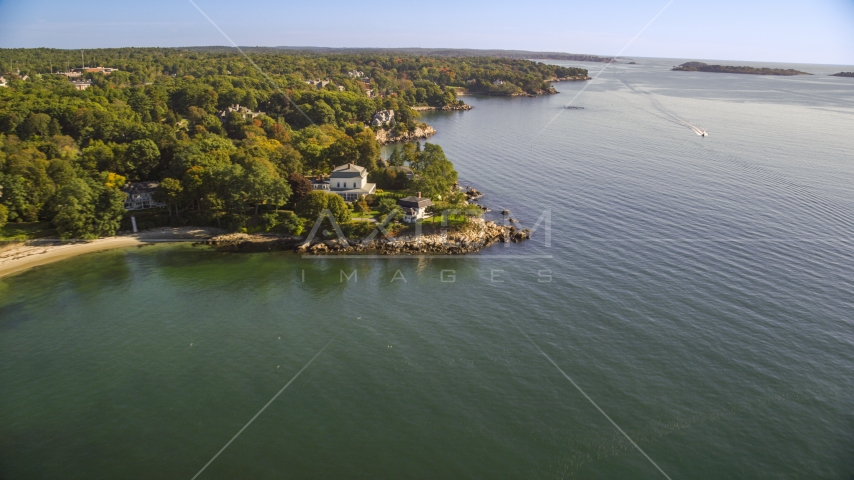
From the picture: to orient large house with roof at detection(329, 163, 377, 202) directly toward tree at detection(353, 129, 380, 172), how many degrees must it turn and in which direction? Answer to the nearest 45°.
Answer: approximately 180°

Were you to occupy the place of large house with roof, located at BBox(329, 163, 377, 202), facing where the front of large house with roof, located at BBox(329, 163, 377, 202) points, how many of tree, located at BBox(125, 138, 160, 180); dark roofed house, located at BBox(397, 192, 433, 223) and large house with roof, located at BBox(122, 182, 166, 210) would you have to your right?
2

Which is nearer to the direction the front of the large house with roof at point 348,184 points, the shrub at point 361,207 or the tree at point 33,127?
the shrub

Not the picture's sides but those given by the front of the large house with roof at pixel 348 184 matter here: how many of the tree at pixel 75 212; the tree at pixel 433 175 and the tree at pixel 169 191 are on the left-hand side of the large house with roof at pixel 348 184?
1

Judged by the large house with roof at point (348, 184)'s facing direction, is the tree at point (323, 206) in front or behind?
in front

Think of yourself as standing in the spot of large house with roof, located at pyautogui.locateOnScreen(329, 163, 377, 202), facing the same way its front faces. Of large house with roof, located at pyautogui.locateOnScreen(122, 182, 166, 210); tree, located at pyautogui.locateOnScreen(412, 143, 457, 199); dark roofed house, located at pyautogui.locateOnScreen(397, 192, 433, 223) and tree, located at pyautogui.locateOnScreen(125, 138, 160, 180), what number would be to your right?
2

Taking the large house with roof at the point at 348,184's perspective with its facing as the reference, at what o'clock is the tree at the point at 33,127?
The tree is roughly at 4 o'clock from the large house with roof.

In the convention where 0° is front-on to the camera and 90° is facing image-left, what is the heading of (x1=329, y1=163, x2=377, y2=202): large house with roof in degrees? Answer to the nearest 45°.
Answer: approximately 0°

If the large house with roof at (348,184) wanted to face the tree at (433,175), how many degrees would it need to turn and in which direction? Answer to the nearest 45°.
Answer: approximately 90° to its left

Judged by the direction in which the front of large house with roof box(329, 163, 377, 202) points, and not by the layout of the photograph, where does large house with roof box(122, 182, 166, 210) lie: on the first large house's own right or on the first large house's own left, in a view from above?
on the first large house's own right

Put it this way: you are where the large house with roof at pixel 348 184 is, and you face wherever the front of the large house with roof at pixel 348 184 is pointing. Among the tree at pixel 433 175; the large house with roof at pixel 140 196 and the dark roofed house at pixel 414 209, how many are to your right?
1

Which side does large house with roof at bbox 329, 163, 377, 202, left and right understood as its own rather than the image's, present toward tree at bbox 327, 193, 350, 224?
front

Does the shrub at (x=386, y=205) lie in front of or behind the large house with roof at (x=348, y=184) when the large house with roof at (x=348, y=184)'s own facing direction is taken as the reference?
in front

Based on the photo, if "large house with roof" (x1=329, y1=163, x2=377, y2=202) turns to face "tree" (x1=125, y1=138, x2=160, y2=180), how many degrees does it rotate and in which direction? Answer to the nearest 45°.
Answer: approximately 90° to its right

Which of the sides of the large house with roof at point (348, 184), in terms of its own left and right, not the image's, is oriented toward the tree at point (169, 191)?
right

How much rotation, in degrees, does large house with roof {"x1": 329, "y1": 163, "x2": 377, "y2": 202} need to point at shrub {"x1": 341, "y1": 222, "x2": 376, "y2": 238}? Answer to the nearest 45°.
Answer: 0° — it already faces it
